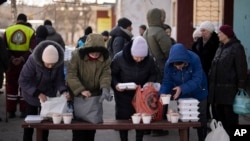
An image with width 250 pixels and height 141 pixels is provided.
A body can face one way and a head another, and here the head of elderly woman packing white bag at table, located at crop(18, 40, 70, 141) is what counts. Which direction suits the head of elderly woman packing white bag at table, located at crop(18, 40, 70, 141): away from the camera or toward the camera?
toward the camera

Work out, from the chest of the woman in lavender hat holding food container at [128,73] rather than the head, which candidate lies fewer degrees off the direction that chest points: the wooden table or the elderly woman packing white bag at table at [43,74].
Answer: the wooden table

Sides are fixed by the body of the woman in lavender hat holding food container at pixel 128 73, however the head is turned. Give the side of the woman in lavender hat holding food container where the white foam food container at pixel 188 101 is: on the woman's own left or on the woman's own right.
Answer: on the woman's own left

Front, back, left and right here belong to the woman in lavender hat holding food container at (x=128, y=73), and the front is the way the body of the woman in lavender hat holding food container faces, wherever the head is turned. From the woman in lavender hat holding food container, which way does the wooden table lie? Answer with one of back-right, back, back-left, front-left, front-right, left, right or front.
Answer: front

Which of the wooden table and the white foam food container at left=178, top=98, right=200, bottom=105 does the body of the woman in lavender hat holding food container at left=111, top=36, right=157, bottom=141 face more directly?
the wooden table

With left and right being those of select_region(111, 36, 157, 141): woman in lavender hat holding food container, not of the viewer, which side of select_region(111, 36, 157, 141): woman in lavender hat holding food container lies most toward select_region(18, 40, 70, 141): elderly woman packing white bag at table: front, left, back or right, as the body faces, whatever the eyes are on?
right

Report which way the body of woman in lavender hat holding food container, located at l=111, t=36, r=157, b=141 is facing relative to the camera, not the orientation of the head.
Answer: toward the camera
